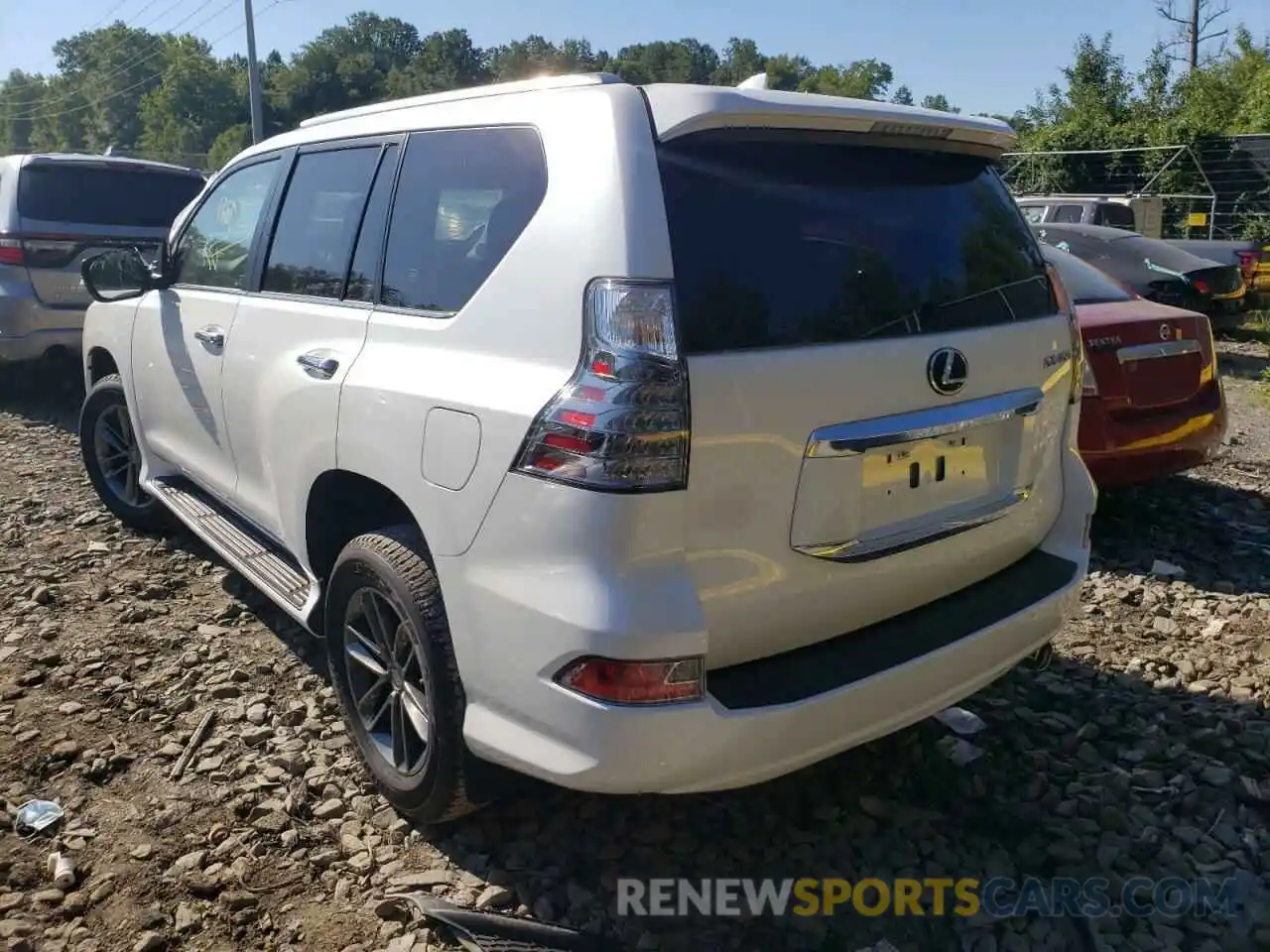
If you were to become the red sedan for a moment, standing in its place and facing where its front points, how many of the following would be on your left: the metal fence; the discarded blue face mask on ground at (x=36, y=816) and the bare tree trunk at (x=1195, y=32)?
1

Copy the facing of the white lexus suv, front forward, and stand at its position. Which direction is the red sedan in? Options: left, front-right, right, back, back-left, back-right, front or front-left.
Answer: right

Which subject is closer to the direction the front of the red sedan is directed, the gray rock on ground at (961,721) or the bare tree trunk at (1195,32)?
the bare tree trunk

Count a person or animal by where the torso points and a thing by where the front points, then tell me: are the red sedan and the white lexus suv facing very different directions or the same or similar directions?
same or similar directions

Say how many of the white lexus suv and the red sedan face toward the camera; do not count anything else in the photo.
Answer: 0

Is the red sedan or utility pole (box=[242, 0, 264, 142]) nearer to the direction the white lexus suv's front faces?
the utility pole

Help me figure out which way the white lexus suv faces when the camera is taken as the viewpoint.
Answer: facing away from the viewer and to the left of the viewer

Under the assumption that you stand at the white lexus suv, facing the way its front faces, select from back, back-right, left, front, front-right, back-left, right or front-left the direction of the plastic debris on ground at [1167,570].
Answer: right

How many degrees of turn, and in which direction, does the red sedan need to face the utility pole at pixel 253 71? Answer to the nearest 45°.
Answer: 0° — it already faces it

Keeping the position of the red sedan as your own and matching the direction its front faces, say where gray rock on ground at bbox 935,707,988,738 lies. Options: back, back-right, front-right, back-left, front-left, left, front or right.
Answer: back-left

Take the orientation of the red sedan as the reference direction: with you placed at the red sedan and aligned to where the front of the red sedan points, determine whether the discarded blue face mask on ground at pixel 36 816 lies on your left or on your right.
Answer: on your left

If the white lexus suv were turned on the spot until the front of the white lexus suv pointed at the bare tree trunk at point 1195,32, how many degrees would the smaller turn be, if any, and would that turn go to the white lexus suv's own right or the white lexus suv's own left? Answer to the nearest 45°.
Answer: approximately 90° to the white lexus suv's own right

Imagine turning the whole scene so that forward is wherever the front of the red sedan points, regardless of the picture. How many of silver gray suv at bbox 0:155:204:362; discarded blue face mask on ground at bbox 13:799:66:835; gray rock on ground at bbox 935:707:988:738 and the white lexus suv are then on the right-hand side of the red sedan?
0

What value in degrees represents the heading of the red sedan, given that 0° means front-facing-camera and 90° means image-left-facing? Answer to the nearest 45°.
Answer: approximately 135°

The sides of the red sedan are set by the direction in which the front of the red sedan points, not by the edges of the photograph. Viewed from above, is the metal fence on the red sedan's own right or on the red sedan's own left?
on the red sedan's own right

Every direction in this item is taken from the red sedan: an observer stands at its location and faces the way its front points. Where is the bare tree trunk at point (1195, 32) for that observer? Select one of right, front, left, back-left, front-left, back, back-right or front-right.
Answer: front-right

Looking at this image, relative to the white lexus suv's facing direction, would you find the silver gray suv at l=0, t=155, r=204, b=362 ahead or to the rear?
ahead
